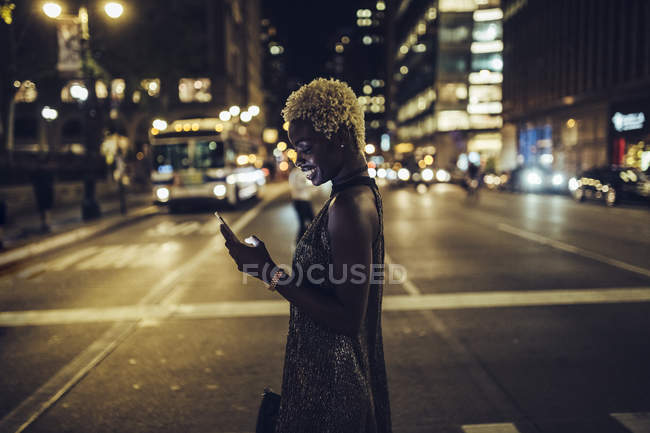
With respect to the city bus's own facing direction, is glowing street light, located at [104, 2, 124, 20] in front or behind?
in front

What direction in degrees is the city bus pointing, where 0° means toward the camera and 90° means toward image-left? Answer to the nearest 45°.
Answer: approximately 0°

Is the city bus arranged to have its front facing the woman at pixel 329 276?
yes

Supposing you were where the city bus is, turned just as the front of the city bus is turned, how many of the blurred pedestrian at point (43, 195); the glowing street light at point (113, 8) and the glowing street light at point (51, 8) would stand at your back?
0

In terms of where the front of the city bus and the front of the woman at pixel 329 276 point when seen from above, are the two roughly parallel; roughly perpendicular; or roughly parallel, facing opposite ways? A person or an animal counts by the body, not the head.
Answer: roughly perpendicular

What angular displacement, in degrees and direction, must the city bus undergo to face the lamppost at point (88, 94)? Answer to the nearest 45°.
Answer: approximately 45° to its right

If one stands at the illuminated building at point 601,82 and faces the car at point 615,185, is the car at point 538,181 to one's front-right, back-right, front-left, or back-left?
front-right

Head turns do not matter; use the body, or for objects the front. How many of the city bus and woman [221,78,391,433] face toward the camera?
1
